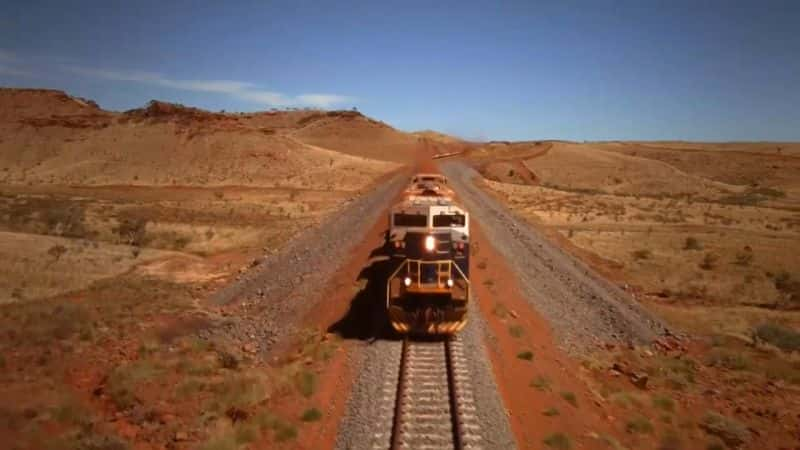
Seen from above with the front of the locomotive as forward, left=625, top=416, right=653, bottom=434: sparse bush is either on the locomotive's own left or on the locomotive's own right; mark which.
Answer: on the locomotive's own left

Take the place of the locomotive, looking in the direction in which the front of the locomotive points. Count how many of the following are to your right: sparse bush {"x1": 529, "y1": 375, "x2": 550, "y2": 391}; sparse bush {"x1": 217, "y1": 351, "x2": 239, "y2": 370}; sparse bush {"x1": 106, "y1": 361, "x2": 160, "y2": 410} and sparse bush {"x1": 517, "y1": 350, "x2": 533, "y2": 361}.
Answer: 2

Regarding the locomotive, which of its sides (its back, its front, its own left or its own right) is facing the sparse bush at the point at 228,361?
right

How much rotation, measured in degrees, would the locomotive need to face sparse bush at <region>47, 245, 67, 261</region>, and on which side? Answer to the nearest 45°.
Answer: approximately 135° to its right

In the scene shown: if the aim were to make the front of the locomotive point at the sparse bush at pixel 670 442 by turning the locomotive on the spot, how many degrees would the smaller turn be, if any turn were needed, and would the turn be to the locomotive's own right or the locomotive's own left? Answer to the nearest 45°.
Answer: approximately 45° to the locomotive's own left

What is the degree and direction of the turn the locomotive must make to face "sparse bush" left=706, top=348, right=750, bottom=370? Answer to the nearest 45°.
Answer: approximately 90° to its left

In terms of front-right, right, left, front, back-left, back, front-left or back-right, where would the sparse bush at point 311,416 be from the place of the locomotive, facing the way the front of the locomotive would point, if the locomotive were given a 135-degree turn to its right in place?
left

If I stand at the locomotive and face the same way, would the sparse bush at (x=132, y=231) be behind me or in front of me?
behind

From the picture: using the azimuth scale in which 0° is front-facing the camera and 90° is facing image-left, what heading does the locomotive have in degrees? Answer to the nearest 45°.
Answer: approximately 0°

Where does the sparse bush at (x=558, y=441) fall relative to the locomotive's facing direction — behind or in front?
in front

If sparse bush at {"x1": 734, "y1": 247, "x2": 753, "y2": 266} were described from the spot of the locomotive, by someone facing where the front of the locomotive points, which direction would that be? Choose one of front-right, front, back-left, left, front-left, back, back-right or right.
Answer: back-left
